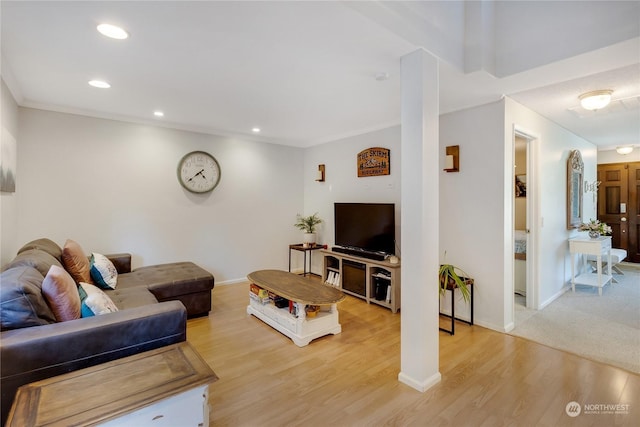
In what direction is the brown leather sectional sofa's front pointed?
to the viewer's right

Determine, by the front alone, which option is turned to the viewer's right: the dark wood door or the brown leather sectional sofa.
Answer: the brown leather sectional sofa

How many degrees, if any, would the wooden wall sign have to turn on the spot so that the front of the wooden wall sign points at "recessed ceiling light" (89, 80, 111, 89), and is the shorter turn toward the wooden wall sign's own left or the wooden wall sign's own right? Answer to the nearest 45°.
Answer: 0° — it already faces it

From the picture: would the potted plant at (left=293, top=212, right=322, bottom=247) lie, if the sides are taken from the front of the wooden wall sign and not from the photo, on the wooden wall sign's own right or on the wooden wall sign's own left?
on the wooden wall sign's own right

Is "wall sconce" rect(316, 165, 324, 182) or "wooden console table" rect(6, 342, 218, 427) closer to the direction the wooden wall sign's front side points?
the wooden console table

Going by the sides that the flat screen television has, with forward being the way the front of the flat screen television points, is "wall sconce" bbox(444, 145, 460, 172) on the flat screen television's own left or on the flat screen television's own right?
on the flat screen television's own left

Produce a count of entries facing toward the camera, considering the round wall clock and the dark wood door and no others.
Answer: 2

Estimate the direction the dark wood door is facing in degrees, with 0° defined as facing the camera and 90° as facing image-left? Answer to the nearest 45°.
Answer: approximately 0°

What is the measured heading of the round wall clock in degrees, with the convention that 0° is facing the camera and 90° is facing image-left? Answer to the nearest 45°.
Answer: approximately 0°

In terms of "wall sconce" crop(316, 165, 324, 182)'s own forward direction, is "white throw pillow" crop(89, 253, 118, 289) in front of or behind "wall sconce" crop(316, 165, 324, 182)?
in front

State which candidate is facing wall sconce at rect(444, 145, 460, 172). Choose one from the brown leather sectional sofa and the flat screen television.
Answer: the brown leather sectional sofa

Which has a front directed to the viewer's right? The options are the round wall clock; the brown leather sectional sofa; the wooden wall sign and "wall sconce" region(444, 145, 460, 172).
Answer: the brown leather sectional sofa

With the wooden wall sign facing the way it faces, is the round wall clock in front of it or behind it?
in front

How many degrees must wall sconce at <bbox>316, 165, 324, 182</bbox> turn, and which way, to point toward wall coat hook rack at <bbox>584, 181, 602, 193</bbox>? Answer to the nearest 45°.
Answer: approximately 135° to its left
